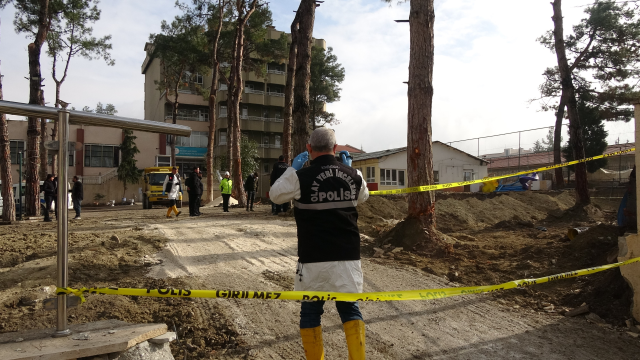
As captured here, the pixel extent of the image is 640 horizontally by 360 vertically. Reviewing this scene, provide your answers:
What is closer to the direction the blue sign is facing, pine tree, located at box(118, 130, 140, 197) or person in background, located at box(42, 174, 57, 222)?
the person in background

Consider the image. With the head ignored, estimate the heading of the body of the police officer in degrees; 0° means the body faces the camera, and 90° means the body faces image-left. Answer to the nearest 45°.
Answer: approximately 180°

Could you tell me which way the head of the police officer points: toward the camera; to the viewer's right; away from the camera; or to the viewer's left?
away from the camera

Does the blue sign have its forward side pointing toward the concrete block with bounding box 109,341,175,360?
yes

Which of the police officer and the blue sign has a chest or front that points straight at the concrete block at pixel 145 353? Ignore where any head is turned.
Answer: the blue sign

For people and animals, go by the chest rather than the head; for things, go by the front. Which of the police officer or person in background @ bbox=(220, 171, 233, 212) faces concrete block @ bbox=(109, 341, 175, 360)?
the person in background

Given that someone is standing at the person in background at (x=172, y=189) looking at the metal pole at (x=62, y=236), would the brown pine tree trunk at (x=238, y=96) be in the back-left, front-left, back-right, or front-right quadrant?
back-left
